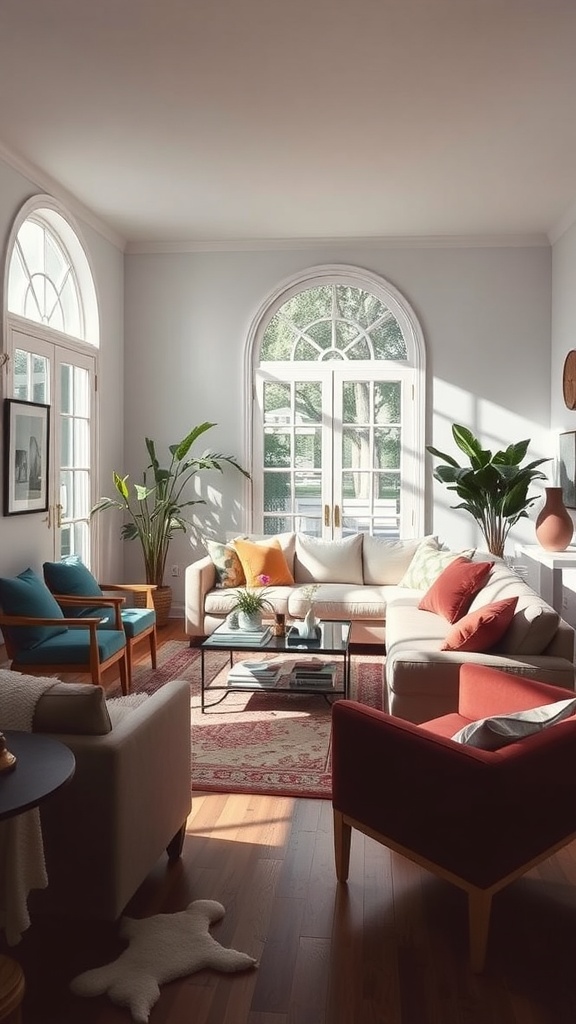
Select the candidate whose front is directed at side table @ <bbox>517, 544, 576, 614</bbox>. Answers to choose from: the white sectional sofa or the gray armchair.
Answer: the gray armchair

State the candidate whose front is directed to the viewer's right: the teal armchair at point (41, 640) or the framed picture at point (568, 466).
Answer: the teal armchair

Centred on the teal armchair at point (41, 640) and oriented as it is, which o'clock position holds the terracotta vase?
The terracotta vase is roughly at 12 o'clock from the teal armchair.

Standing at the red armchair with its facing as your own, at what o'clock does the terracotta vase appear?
The terracotta vase is roughly at 2 o'clock from the red armchair.

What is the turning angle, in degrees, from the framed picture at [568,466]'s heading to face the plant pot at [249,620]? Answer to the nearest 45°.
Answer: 0° — it already faces it

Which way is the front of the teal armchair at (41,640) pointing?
to the viewer's right

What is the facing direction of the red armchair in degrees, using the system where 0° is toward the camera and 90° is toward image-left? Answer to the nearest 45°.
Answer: approximately 135°

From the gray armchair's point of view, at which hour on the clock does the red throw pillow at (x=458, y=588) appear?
The red throw pillow is roughly at 12 o'clock from the gray armchair.

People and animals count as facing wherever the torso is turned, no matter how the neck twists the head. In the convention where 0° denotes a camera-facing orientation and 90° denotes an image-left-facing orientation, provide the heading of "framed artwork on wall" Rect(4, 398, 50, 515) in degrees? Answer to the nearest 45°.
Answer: approximately 315°

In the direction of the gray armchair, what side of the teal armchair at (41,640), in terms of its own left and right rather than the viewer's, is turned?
right
